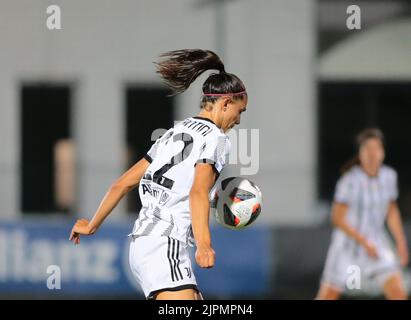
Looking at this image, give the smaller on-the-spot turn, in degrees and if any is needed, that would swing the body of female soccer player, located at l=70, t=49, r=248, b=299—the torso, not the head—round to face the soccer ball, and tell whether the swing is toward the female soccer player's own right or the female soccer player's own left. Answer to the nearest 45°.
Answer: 0° — they already face it

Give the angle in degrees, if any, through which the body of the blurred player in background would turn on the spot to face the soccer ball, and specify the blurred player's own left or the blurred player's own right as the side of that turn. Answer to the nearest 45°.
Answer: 0° — they already face it

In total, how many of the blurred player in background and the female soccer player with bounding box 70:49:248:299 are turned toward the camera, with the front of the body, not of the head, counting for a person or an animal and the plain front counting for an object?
1

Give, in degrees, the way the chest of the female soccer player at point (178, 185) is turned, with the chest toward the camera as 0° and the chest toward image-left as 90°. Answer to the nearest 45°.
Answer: approximately 225°

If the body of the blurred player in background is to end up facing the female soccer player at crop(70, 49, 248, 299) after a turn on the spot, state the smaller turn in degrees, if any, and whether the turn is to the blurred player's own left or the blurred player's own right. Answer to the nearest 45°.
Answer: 0° — they already face them
